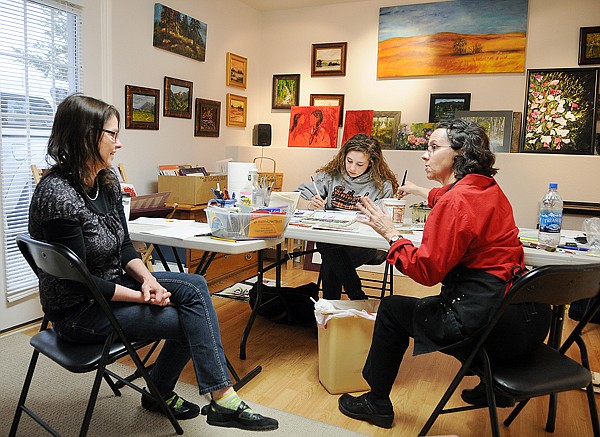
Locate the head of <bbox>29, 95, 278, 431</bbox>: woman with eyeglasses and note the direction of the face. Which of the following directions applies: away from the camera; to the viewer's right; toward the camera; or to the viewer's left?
to the viewer's right

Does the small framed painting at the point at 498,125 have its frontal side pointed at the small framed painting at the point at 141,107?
no

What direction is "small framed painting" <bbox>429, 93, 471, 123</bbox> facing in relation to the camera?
toward the camera

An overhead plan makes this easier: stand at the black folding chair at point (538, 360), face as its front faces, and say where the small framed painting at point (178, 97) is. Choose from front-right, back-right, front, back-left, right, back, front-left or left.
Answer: front

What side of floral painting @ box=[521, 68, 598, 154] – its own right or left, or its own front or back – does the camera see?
front

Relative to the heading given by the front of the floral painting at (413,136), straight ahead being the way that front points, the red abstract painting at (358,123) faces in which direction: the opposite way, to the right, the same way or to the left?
the same way

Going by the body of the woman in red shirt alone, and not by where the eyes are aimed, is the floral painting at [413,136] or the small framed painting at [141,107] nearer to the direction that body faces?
the small framed painting

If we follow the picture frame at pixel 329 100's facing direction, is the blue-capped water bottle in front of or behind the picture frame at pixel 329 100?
in front

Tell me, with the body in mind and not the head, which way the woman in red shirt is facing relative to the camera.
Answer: to the viewer's left

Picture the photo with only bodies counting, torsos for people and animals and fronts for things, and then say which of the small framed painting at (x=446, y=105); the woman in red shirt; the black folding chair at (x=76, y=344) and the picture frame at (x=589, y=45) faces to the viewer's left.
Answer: the woman in red shirt

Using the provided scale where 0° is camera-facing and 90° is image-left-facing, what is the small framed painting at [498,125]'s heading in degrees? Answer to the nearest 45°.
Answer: approximately 0°

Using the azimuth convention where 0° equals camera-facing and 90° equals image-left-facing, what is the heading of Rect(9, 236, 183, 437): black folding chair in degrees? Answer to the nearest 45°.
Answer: approximately 225°

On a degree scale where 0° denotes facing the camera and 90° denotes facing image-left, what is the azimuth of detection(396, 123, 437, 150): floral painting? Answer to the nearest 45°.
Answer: approximately 0°

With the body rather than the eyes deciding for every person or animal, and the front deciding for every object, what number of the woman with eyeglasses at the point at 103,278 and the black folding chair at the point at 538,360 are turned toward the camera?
0

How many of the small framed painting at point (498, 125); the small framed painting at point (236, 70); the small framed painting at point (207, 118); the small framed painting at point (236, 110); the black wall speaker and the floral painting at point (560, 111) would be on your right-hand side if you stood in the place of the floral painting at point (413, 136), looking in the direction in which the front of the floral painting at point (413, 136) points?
4

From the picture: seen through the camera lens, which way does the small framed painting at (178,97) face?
facing the viewer and to the right of the viewer

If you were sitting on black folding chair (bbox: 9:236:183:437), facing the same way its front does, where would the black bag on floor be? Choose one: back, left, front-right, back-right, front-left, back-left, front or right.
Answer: front

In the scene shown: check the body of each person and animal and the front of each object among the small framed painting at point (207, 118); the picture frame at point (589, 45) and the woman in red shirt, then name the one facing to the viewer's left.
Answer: the woman in red shirt

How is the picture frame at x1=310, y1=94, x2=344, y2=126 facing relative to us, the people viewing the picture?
facing the viewer

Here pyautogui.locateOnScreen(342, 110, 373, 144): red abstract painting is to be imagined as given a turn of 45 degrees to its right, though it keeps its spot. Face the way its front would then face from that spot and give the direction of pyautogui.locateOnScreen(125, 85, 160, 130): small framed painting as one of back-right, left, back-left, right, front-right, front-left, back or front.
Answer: front
